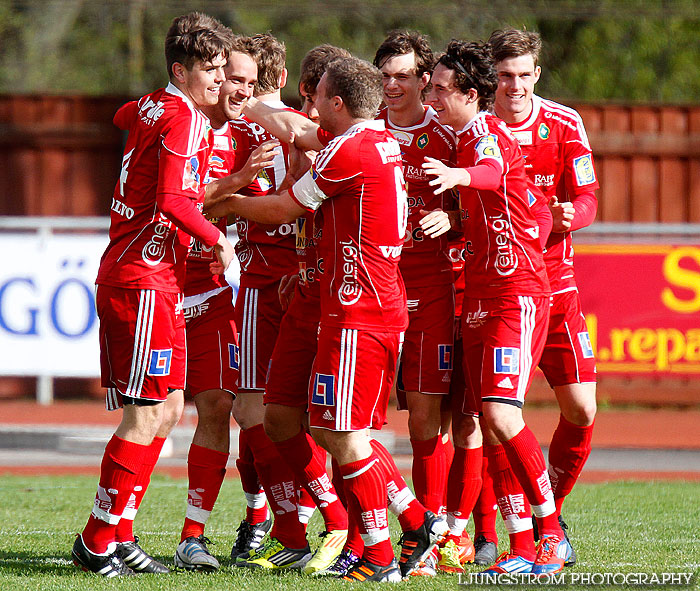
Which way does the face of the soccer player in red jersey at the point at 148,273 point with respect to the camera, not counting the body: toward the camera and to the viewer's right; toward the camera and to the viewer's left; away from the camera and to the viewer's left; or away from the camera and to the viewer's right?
toward the camera and to the viewer's right

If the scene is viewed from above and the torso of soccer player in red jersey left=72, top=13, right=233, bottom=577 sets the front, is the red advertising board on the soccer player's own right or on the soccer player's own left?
on the soccer player's own left

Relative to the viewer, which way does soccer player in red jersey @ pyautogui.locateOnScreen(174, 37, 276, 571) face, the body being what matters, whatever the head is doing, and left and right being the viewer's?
facing the viewer and to the right of the viewer

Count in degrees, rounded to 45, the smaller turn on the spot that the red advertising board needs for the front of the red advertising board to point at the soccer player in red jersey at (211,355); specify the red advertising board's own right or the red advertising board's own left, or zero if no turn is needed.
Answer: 0° — it already faces them

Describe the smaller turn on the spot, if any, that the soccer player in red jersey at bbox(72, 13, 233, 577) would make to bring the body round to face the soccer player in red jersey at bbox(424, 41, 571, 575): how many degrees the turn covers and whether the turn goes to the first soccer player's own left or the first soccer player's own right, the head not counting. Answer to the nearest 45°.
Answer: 0° — they already face them

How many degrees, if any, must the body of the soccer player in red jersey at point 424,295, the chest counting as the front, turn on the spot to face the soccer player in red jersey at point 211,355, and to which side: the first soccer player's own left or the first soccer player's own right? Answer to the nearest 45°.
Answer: approximately 45° to the first soccer player's own right

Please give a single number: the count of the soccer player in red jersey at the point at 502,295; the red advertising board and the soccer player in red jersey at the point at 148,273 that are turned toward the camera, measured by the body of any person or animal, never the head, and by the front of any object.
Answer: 1

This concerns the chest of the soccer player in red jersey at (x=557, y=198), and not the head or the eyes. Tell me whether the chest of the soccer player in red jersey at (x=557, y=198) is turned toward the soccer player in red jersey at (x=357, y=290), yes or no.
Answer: yes

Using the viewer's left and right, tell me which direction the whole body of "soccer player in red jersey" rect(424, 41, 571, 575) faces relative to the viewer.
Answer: facing to the left of the viewer

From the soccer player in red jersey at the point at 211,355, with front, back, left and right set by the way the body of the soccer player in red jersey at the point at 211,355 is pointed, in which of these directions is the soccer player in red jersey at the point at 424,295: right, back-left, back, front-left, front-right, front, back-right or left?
front-left

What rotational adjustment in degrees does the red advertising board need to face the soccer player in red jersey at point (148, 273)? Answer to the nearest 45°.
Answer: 0° — it already faces them

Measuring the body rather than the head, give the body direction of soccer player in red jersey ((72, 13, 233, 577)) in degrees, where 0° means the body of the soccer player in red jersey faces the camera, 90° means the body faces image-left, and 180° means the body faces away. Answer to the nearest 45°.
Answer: approximately 270°

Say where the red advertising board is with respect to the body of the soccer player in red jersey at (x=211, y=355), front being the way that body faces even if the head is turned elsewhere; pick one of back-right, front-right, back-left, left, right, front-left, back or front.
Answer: left

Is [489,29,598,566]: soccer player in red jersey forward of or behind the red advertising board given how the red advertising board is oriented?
forward
